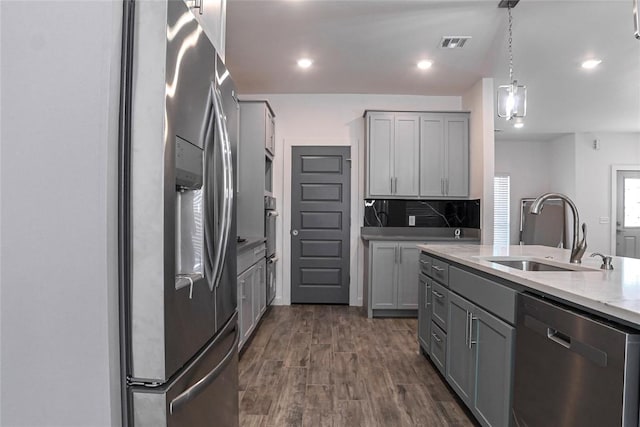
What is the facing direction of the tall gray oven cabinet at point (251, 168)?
to the viewer's right

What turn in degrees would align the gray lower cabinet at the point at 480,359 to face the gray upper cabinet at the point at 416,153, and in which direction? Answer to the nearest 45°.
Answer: approximately 135° to its right

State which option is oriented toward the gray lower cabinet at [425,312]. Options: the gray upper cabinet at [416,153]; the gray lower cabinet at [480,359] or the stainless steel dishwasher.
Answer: the gray upper cabinet

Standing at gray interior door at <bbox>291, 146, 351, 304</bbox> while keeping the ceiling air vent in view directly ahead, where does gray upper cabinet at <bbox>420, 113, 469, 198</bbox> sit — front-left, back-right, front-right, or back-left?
front-left

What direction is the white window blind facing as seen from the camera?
toward the camera

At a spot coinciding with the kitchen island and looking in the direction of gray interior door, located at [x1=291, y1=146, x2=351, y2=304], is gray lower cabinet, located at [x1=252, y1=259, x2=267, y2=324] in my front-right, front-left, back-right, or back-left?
front-left

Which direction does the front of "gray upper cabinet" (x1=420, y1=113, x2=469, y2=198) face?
toward the camera

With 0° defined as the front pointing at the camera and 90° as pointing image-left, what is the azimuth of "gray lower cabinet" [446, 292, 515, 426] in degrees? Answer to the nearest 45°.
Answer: approximately 45°

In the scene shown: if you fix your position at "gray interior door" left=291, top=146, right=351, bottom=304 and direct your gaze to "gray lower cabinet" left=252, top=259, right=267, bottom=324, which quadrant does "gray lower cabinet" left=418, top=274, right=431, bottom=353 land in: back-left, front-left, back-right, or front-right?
front-left

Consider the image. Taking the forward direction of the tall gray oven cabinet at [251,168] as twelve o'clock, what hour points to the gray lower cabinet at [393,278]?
The gray lower cabinet is roughly at 12 o'clock from the tall gray oven cabinet.

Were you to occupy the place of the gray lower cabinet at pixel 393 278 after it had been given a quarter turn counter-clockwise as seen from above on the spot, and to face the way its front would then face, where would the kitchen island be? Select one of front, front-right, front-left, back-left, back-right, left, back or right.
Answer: right

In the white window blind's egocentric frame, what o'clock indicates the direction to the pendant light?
The pendant light is roughly at 12 o'clock from the white window blind.

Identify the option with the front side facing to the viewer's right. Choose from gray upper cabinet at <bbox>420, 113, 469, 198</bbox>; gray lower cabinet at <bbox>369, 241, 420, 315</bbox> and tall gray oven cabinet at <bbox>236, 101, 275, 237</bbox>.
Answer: tall gray oven cabinet at <bbox>236, 101, 275, 237</bbox>

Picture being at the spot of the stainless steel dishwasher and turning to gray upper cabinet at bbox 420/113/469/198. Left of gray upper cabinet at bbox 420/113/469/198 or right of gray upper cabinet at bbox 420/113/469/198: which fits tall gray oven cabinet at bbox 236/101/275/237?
left

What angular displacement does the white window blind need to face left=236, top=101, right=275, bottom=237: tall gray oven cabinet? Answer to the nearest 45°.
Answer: approximately 45° to its right

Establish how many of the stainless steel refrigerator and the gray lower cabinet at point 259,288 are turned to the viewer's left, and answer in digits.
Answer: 0

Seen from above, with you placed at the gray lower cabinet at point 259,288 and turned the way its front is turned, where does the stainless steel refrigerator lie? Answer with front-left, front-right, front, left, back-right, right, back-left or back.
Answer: right

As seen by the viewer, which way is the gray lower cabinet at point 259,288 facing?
to the viewer's right

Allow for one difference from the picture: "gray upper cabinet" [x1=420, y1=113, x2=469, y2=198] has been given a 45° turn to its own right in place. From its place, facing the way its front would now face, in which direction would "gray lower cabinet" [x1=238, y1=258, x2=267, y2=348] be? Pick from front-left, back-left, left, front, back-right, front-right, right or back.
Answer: front

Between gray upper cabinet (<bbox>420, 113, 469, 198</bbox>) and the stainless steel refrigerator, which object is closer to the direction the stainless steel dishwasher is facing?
the stainless steel refrigerator

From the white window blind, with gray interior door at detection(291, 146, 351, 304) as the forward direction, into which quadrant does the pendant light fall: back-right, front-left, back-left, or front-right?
front-left

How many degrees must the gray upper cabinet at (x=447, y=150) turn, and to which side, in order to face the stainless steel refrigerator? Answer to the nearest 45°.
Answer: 0° — it already faces it
